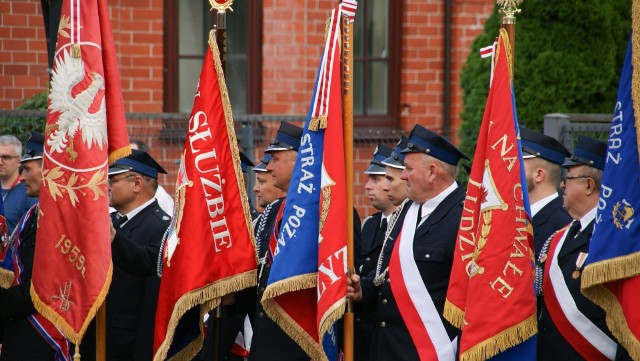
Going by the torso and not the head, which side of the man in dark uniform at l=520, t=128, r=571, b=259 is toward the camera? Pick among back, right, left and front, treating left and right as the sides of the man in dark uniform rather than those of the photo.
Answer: left

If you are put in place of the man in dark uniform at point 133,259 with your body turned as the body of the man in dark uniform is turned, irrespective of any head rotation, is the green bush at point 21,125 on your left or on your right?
on your right

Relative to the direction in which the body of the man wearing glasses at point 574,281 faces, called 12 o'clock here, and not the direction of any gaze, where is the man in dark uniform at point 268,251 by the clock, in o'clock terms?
The man in dark uniform is roughly at 2 o'clock from the man wearing glasses.

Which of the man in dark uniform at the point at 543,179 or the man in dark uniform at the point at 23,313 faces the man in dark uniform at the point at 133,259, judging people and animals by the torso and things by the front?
the man in dark uniform at the point at 543,179

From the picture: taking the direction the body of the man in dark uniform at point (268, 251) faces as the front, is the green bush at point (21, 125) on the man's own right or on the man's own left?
on the man's own right

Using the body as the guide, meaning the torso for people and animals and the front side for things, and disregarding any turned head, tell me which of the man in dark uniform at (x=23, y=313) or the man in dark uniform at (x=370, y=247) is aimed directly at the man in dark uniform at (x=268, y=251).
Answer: the man in dark uniform at (x=370, y=247)

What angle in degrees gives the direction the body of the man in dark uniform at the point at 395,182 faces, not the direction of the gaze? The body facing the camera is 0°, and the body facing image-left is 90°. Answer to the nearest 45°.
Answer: approximately 90°

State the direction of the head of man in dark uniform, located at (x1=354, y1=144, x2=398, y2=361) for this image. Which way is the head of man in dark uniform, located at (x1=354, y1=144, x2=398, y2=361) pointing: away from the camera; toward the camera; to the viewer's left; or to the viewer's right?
to the viewer's left

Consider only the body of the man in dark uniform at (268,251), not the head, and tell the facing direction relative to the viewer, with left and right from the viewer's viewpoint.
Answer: facing to the left of the viewer

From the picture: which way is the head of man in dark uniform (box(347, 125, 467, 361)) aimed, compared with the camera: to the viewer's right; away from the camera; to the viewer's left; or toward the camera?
to the viewer's left
